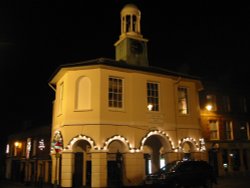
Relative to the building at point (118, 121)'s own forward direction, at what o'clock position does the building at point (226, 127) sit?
the building at point (226, 127) is roughly at 9 o'clock from the building at point (118, 121).

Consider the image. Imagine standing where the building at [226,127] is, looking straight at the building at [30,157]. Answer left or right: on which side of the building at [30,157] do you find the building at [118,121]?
left

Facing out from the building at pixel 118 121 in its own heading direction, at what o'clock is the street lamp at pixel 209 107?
The street lamp is roughly at 9 o'clock from the building.

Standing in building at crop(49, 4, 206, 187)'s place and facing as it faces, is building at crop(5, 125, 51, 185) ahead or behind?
behind

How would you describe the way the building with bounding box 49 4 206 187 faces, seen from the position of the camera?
facing the viewer and to the right of the viewer

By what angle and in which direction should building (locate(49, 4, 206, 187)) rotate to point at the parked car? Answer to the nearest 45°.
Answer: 0° — it already faces it
